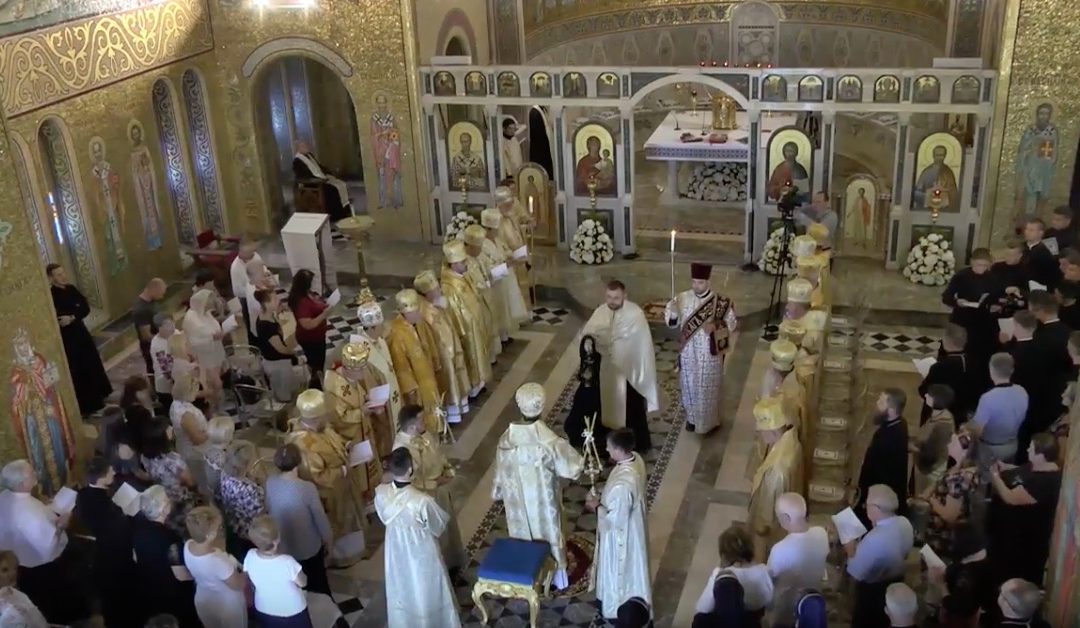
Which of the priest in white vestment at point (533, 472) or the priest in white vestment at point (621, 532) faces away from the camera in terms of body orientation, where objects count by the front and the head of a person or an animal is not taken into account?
the priest in white vestment at point (533, 472)

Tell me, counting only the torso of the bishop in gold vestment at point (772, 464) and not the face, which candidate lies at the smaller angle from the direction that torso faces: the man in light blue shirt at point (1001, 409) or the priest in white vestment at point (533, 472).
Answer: the priest in white vestment

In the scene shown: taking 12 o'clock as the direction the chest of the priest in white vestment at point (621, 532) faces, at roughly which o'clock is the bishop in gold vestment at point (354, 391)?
The bishop in gold vestment is roughly at 1 o'clock from the priest in white vestment.

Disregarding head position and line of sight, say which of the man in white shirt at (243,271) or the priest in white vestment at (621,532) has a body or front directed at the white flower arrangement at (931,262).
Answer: the man in white shirt

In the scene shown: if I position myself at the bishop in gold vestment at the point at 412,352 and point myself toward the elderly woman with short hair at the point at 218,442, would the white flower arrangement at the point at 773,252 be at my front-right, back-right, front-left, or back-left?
back-left

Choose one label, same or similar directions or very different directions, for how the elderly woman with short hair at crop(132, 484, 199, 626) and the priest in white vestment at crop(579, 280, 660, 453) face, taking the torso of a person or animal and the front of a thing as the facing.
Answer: very different directions

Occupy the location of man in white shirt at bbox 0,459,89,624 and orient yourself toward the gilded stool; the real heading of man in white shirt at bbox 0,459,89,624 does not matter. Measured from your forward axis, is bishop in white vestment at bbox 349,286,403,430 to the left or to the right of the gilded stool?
left

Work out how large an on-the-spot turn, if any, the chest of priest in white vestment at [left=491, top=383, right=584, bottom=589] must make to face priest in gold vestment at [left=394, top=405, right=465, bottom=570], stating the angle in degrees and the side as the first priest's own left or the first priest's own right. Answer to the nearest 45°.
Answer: approximately 90° to the first priest's own left

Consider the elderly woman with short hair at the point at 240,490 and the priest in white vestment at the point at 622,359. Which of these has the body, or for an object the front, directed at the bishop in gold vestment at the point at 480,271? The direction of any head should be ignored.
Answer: the elderly woman with short hair

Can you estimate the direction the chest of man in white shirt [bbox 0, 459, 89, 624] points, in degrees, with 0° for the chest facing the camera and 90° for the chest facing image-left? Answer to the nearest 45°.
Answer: approximately 225°

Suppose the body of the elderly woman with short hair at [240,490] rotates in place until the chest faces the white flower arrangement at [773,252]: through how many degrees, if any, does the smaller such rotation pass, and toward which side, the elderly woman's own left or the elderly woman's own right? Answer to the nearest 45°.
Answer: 0° — they already face it

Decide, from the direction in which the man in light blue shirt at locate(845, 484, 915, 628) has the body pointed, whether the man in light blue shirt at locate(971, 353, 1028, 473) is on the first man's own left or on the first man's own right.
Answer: on the first man's own right

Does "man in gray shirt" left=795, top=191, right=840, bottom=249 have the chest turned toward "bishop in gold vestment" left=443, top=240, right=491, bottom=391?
yes
